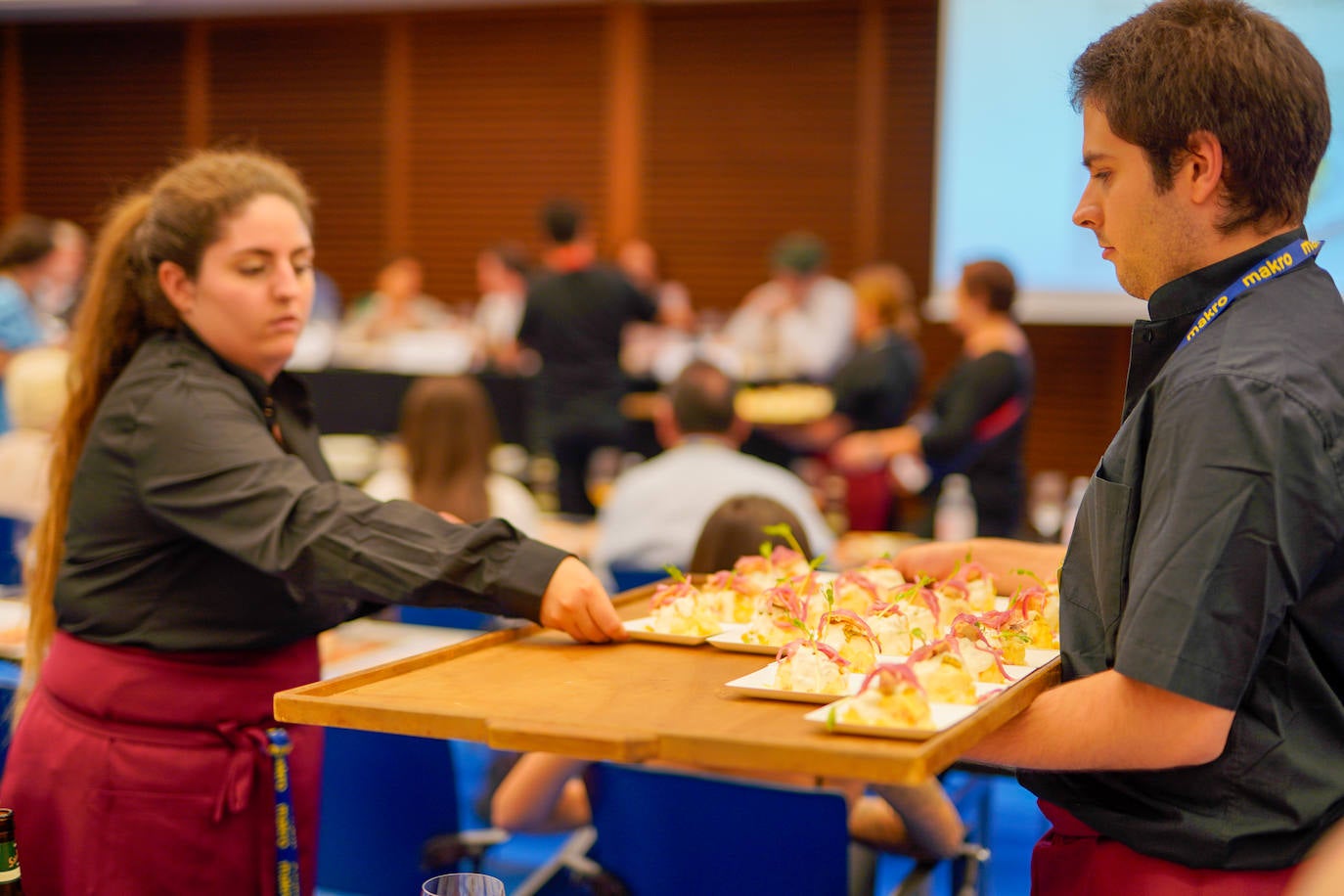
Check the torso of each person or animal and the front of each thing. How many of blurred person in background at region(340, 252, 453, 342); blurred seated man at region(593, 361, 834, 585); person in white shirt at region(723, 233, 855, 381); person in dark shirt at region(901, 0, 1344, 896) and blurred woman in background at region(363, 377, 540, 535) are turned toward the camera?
2

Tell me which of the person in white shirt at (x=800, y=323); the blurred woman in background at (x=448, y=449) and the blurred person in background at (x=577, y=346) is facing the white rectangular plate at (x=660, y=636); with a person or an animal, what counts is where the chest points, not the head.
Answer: the person in white shirt

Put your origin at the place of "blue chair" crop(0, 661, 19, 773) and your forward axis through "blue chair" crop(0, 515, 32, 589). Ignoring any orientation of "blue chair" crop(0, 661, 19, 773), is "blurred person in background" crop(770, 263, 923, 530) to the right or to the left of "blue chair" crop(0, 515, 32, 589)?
right

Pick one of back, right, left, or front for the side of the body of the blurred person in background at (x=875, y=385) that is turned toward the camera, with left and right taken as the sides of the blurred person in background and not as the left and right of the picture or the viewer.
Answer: left

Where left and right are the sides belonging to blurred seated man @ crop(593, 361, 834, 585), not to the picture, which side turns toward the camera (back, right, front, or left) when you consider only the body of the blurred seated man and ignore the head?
back

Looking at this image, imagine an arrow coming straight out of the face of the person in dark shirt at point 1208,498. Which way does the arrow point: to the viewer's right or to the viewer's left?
to the viewer's left

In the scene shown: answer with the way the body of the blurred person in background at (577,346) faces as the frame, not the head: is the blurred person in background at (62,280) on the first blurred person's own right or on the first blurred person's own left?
on the first blurred person's own left

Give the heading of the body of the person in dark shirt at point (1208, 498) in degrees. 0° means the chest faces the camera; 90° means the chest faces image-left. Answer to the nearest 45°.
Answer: approximately 90°
